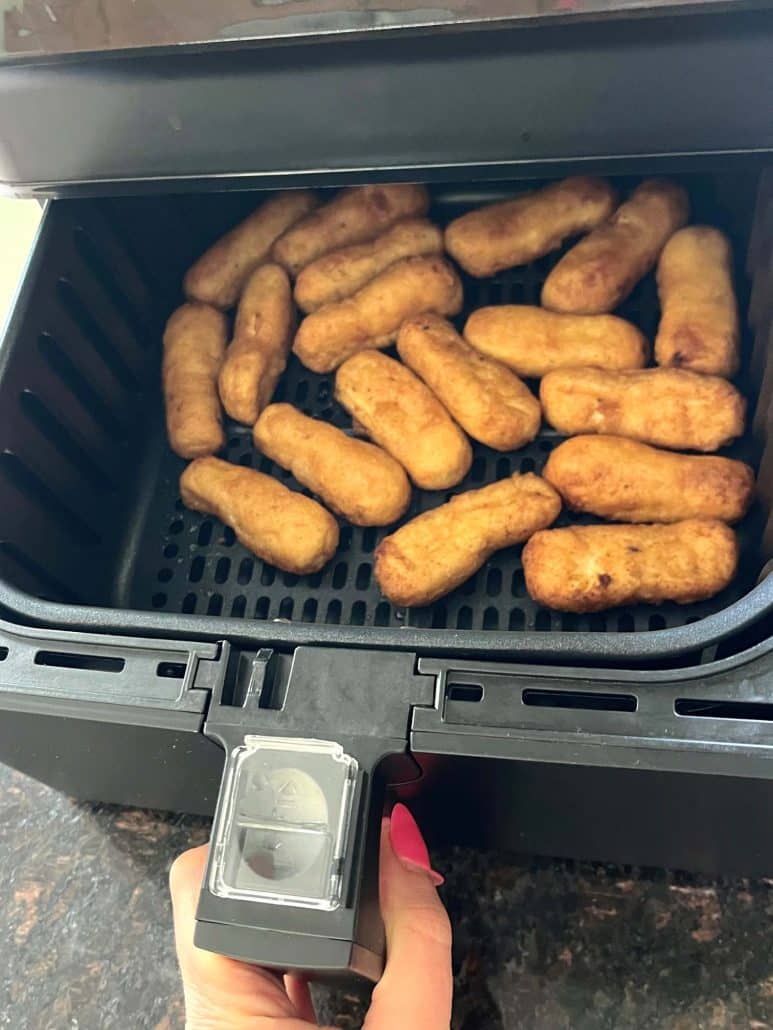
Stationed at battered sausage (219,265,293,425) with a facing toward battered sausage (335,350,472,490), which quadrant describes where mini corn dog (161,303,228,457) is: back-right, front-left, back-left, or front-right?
back-right

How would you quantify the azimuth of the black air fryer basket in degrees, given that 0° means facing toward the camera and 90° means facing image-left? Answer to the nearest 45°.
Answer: approximately 0°
